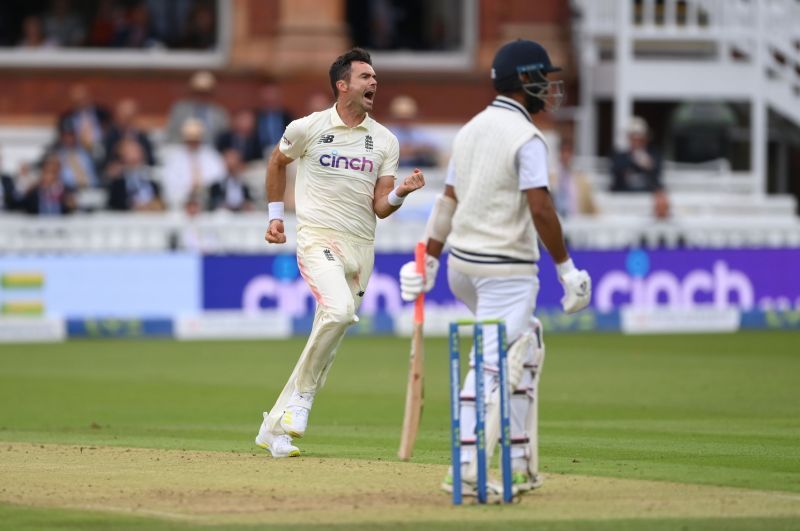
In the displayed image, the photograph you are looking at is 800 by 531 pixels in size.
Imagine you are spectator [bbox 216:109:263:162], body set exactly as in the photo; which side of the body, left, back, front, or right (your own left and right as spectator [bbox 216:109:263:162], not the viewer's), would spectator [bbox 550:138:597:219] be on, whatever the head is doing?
left

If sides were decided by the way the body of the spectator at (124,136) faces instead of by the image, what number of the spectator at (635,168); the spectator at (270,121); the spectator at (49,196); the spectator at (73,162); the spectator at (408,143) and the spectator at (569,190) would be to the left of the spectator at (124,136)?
4

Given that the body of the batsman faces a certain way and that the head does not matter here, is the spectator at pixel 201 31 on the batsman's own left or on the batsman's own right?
on the batsman's own left

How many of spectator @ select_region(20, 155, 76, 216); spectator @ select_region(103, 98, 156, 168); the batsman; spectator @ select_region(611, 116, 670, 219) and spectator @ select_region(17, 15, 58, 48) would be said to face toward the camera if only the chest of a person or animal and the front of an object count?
4

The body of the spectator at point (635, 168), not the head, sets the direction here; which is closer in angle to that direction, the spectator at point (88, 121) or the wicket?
the wicket

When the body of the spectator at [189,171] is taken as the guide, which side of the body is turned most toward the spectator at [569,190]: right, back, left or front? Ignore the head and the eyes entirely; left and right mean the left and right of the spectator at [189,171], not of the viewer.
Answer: left

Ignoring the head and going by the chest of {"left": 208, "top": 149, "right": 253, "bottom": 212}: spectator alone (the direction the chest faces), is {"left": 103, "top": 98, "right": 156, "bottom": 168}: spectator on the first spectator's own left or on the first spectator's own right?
on the first spectator's own right

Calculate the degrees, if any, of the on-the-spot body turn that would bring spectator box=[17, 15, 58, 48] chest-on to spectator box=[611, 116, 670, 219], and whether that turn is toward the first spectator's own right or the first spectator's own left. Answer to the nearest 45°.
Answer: approximately 45° to the first spectator's own left

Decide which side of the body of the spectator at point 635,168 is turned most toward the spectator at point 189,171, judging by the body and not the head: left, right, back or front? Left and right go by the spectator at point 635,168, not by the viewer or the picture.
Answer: right
